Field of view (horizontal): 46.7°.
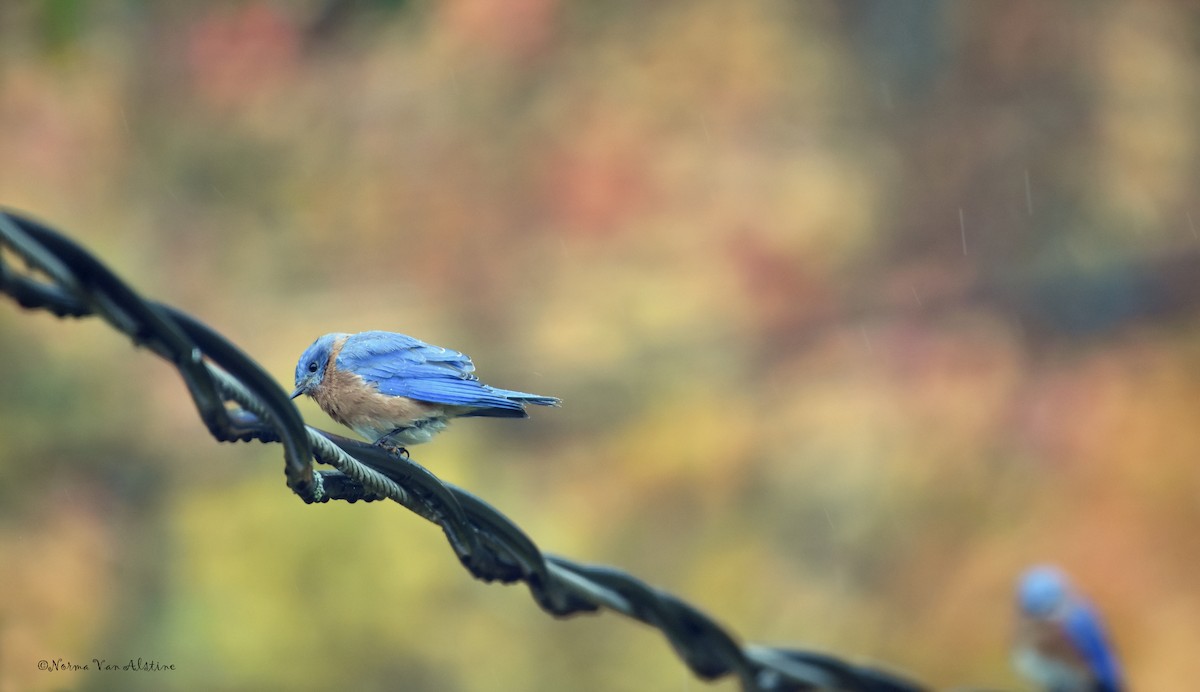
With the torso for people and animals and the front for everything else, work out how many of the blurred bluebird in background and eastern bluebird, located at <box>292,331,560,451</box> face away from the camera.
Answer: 0

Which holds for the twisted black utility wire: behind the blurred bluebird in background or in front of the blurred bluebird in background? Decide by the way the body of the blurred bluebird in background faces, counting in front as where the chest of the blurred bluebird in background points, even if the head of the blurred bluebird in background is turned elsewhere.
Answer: in front

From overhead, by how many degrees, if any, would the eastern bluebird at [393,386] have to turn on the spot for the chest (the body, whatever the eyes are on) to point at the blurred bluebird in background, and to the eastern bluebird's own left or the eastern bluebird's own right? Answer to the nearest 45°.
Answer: approximately 135° to the eastern bluebird's own right

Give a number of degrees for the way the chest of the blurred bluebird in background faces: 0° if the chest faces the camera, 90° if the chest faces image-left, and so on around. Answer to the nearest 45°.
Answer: approximately 45°

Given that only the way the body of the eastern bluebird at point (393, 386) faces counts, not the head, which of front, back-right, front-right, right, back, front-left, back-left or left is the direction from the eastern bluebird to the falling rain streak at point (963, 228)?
back-right

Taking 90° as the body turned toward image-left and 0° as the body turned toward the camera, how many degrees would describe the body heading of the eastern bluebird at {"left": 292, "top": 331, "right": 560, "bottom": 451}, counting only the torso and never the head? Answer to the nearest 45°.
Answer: approximately 90°
